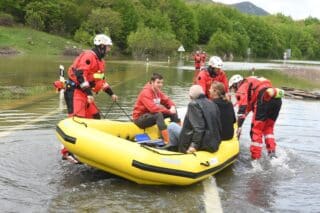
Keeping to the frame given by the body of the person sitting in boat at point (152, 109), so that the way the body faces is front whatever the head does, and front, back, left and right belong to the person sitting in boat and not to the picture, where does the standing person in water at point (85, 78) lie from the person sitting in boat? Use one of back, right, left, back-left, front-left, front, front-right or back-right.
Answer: back-right

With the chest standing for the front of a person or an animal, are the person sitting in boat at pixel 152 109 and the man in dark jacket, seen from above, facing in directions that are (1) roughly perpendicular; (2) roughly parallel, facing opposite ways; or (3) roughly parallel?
roughly parallel, facing opposite ways

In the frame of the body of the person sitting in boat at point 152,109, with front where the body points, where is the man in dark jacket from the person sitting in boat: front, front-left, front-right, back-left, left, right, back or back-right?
front

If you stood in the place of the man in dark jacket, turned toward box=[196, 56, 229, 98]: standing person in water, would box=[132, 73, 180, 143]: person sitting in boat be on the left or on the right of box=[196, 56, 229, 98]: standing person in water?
left

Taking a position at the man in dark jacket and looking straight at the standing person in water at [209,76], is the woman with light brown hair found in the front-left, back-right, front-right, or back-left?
front-right

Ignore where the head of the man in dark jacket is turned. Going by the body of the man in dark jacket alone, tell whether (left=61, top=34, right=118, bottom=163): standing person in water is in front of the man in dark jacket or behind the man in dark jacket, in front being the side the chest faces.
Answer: in front

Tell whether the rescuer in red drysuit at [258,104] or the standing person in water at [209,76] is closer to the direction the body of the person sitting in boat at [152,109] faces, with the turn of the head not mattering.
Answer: the rescuer in red drysuit

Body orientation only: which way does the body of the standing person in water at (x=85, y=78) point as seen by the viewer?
to the viewer's right

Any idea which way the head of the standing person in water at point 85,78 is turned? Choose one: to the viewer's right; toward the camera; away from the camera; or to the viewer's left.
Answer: to the viewer's right

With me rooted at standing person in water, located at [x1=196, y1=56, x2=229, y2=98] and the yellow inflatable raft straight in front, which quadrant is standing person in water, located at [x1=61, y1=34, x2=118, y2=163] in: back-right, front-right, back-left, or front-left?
front-right

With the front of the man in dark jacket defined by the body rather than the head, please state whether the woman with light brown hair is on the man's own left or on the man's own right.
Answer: on the man's own right

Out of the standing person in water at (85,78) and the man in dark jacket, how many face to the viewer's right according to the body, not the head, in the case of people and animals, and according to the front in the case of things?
1

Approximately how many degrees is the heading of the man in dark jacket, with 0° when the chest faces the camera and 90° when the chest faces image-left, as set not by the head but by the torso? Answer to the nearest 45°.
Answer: approximately 135°
